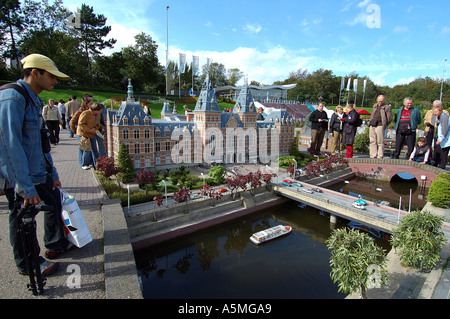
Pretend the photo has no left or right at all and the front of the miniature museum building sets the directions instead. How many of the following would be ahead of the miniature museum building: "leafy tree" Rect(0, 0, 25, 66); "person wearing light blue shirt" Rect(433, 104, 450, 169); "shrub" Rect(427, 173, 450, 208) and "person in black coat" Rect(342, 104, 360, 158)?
3

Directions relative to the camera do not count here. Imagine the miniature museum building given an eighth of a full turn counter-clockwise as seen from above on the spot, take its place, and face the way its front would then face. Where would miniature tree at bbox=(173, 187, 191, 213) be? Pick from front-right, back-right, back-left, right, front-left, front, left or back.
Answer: right

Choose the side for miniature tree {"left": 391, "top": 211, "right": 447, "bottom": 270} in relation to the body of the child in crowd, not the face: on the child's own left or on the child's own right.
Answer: on the child's own left

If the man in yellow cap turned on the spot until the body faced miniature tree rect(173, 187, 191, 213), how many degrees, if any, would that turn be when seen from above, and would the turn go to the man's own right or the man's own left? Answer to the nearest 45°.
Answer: approximately 45° to the man's own left

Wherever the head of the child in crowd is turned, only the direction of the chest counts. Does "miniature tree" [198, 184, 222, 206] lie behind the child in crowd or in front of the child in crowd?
in front

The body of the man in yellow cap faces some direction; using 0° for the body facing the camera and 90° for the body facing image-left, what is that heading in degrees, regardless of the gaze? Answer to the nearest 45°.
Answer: approximately 270°

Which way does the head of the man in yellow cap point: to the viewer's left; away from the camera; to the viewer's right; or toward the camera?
to the viewer's right

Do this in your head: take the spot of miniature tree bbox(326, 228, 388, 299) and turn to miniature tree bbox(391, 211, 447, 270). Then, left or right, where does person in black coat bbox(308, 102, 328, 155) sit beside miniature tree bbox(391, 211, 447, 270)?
left

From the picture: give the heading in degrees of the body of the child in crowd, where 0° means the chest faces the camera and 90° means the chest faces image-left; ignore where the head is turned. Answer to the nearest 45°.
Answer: approximately 45°

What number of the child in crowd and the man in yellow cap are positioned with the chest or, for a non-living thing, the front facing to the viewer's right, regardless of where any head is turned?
1

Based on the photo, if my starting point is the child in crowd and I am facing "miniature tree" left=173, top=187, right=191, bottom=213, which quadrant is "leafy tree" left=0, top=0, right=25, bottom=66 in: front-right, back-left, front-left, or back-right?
front-right
